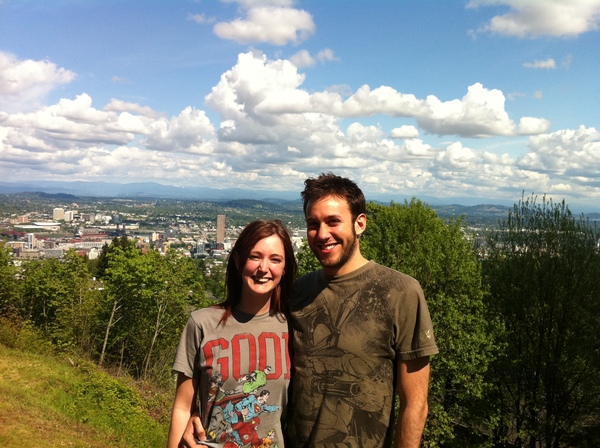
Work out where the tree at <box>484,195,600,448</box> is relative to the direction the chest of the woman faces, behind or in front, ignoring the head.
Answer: behind

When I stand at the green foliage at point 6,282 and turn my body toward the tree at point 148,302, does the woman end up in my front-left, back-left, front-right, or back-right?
front-right

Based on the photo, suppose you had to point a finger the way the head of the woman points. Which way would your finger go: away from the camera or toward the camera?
toward the camera

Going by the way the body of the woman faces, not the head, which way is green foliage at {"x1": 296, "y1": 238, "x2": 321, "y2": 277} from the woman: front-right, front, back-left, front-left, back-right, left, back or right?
back

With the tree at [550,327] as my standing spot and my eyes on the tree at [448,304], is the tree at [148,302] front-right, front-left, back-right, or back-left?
front-right

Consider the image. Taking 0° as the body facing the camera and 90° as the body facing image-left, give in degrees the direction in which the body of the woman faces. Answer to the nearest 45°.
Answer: approximately 0°

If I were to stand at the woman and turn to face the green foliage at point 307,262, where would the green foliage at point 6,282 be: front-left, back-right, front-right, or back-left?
front-left

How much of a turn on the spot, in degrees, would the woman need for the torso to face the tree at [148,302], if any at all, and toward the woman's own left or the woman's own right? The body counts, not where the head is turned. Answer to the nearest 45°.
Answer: approximately 180°

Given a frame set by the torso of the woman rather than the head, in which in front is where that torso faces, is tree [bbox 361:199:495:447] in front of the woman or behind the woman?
behind
